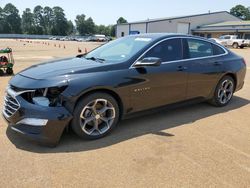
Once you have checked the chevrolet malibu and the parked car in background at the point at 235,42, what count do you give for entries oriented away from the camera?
0

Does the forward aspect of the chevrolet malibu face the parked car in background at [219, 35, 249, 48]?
no
